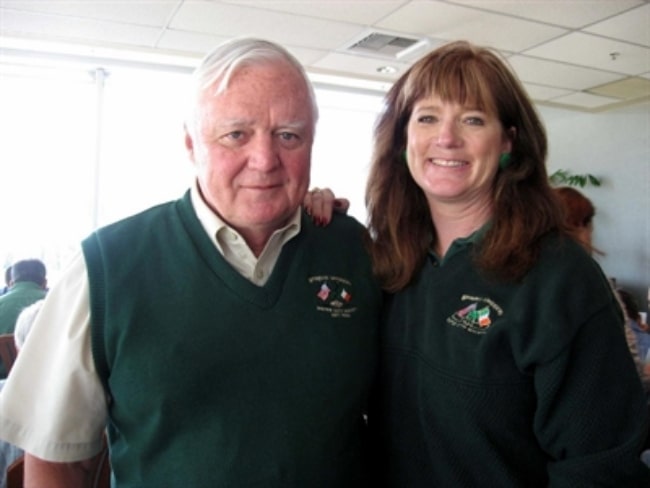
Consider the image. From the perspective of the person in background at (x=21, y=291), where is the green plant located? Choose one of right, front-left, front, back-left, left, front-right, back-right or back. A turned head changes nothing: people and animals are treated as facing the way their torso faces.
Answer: right

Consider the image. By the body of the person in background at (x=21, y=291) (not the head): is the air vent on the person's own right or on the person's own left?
on the person's own right

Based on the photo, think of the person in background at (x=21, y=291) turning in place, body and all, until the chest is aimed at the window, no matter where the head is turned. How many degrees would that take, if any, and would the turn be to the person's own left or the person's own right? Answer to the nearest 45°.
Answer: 0° — they already face it

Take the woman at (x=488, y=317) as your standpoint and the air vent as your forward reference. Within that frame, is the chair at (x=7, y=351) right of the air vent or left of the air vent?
left

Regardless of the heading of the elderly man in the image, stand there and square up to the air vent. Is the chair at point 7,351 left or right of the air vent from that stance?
left

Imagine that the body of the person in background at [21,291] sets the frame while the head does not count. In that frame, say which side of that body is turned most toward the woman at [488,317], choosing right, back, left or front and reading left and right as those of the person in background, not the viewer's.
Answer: back

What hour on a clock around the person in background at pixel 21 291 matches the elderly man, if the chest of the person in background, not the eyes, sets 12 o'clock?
The elderly man is roughly at 6 o'clock from the person in background.
